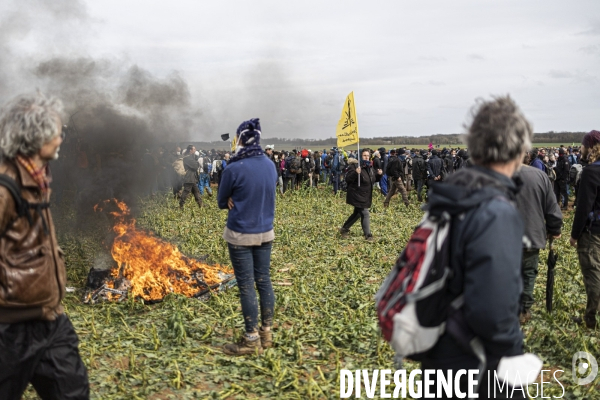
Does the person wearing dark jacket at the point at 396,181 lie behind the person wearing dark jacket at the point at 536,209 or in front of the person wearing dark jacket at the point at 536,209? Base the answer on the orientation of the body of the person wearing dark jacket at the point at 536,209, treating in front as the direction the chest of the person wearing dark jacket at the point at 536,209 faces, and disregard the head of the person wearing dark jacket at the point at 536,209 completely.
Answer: in front

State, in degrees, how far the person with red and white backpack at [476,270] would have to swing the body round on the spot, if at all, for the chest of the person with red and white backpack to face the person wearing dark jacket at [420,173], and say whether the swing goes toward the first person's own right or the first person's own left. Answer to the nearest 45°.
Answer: approximately 45° to the first person's own left

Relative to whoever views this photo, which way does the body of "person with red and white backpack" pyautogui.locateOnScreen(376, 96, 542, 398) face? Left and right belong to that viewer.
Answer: facing away from the viewer and to the right of the viewer

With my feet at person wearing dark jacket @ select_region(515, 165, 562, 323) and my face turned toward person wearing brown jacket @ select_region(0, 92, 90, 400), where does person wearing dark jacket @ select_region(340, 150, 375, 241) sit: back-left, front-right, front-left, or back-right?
back-right

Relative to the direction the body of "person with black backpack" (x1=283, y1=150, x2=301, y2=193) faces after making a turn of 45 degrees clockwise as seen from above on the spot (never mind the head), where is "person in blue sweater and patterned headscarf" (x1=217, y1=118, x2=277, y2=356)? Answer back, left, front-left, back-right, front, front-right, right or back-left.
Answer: back-right

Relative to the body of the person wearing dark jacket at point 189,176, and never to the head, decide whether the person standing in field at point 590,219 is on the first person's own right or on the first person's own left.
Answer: on the first person's own right

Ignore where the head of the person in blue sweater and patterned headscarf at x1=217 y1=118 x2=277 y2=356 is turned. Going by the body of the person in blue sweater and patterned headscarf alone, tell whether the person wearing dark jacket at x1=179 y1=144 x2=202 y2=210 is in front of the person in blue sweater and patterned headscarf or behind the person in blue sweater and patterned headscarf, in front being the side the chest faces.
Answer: in front

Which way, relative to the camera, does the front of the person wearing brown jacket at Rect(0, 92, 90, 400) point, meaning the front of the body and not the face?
to the viewer's right

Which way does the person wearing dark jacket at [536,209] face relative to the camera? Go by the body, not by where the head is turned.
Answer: away from the camera
